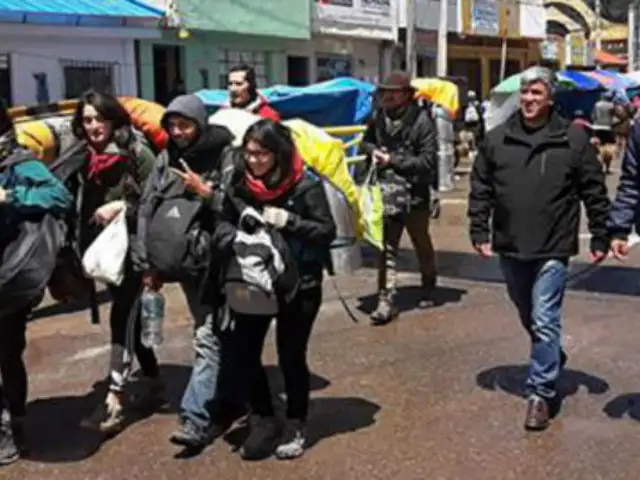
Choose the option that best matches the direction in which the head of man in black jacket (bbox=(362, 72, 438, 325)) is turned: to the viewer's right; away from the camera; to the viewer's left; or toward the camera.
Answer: toward the camera

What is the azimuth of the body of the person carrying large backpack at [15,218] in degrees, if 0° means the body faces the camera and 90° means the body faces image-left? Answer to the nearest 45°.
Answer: approximately 45°

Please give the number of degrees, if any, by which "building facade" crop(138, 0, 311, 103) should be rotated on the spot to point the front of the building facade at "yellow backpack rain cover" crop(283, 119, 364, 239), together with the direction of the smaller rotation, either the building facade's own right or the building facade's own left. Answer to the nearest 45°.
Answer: approximately 45° to the building facade's own right

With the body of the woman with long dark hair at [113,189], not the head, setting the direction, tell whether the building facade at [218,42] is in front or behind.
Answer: behind

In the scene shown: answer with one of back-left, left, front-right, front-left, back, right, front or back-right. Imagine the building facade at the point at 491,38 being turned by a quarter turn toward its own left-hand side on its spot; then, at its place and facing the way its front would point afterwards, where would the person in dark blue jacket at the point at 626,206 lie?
right

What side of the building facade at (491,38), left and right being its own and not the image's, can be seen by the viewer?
front

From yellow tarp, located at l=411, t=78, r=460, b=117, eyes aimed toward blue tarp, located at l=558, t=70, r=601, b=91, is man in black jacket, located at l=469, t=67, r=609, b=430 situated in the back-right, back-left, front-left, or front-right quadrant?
back-right

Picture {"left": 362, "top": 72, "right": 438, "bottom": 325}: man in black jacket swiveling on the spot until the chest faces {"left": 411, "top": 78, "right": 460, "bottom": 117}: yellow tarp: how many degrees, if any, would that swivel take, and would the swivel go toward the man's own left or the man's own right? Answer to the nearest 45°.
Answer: approximately 135° to the man's own right

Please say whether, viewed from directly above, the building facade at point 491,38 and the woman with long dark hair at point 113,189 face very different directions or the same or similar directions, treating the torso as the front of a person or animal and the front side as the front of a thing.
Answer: same or similar directions

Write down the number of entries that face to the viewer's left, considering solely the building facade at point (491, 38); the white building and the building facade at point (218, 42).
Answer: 0

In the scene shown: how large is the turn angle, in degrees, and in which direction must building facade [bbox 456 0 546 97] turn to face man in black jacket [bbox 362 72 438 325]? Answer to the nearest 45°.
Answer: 0° — it already faces them

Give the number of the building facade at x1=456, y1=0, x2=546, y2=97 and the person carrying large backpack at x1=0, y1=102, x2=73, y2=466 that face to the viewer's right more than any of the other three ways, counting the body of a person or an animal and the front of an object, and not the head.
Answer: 0

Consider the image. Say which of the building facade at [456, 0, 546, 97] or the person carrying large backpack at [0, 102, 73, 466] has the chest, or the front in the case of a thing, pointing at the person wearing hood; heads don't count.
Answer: the building facade
